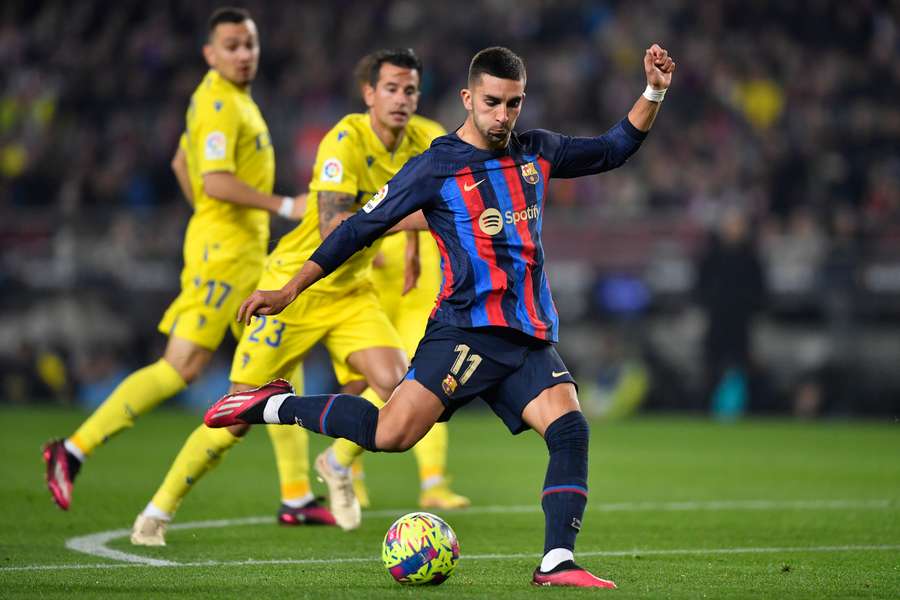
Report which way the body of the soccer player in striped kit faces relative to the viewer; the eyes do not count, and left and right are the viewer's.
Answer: facing the viewer and to the right of the viewer

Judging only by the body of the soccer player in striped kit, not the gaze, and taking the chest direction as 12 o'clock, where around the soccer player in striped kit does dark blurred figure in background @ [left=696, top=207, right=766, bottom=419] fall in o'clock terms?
The dark blurred figure in background is roughly at 8 o'clock from the soccer player in striped kit.
